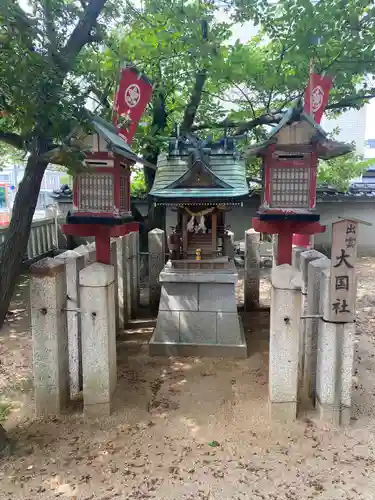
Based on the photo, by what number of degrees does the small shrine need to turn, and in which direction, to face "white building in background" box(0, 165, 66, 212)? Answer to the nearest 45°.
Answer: approximately 135° to its right

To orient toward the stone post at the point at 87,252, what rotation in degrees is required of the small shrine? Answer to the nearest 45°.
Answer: approximately 45° to its right

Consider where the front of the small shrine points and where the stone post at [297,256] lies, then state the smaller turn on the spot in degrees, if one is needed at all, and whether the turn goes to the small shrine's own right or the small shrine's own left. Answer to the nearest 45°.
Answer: approximately 45° to the small shrine's own left

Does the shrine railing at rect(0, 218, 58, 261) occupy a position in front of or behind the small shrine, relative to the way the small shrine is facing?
behind

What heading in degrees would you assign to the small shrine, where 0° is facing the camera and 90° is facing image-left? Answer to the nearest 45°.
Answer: approximately 0°

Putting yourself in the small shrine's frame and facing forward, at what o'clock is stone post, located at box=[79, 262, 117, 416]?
The stone post is roughly at 1 o'clock from the small shrine.

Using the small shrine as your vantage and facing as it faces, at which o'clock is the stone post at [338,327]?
The stone post is roughly at 11 o'clock from the small shrine.
